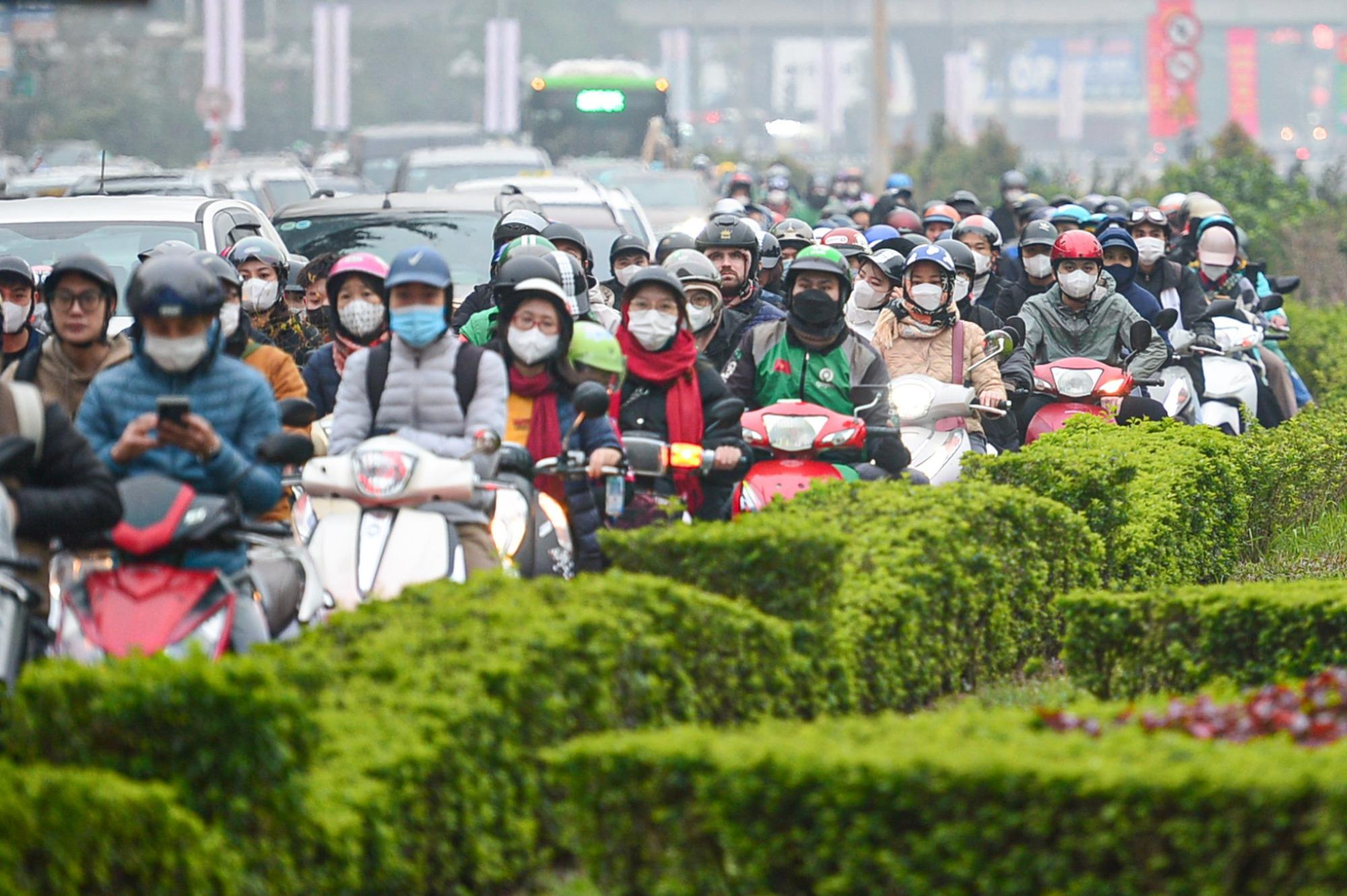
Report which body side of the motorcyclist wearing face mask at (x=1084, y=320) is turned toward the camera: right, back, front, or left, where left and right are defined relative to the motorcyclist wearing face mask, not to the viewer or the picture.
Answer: front

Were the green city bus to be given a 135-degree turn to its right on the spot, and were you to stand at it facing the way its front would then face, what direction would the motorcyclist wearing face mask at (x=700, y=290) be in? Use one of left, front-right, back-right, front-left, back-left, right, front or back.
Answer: back-left

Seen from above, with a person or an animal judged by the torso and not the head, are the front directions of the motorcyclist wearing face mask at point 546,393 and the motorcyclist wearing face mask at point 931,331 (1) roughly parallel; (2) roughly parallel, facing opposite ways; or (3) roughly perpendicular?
roughly parallel

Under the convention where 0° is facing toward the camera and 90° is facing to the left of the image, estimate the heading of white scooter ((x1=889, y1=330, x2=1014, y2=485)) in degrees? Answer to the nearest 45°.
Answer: approximately 45°

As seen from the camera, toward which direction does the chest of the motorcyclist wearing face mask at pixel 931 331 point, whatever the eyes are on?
toward the camera

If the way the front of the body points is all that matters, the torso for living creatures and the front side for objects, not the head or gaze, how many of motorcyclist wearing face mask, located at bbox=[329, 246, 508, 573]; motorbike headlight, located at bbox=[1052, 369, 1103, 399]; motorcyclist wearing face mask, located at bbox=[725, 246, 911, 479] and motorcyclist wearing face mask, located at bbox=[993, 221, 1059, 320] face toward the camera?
4

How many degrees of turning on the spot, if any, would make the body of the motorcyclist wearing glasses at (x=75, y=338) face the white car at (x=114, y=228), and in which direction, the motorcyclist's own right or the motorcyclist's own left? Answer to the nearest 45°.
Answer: approximately 180°

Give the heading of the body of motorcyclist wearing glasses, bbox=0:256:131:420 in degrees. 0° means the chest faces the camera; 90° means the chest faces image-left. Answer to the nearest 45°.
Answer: approximately 0°

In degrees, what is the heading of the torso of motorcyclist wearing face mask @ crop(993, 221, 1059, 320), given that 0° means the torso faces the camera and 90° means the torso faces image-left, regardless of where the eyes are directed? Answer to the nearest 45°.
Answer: approximately 0°

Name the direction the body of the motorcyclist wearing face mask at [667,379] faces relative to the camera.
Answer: toward the camera

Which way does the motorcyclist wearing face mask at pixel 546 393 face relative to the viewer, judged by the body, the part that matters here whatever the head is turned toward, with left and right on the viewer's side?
facing the viewer

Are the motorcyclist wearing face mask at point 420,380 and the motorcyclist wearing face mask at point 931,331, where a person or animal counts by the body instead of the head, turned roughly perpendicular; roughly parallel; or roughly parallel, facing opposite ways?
roughly parallel

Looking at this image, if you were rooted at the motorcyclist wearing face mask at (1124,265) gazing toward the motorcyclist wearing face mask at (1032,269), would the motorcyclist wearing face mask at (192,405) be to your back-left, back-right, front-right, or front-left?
front-left

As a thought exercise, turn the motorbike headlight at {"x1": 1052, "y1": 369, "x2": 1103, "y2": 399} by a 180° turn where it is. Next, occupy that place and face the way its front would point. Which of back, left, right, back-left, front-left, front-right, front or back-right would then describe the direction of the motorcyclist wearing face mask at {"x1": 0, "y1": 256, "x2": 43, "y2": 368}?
back-left

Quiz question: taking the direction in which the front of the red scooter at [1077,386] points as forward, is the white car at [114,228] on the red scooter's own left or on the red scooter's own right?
on the red scooter's own right
